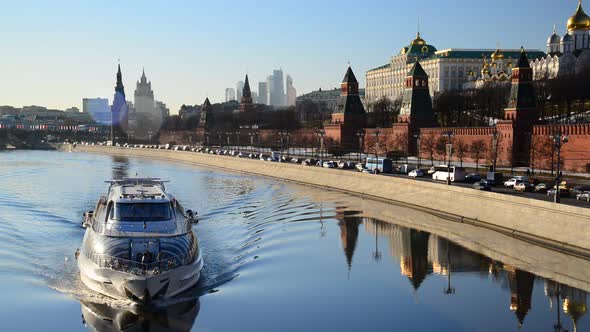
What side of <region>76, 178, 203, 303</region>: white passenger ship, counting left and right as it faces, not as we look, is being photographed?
front

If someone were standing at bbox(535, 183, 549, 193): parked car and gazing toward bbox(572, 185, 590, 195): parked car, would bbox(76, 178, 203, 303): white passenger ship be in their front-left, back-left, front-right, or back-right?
back-right

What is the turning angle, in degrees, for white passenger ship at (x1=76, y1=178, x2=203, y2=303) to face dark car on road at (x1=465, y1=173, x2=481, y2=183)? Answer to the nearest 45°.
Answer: approximately 135° to its left

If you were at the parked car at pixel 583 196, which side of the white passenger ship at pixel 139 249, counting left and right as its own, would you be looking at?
left

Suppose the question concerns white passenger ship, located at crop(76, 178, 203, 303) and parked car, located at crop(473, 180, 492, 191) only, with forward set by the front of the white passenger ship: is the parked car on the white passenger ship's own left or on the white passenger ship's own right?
on the white passenger ship's own left
